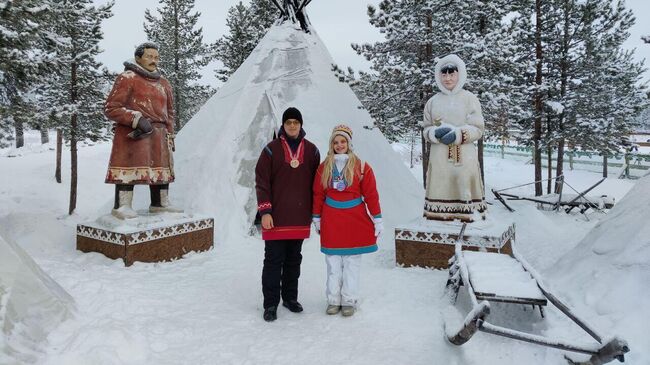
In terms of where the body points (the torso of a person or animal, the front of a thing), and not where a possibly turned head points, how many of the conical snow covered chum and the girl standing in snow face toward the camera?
2

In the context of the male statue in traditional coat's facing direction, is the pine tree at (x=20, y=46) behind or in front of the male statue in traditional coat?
behind

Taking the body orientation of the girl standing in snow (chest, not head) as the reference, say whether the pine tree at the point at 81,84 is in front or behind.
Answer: behind

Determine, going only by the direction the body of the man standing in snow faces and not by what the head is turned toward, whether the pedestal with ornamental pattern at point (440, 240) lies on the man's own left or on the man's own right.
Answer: on the man's own left

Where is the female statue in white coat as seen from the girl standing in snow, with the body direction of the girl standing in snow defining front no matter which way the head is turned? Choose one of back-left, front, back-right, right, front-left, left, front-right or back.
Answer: back-left

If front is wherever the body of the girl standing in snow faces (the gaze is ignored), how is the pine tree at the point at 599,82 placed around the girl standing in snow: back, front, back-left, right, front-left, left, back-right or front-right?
back-left

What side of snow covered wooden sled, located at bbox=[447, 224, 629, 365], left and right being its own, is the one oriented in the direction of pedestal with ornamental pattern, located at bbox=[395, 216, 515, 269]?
back
